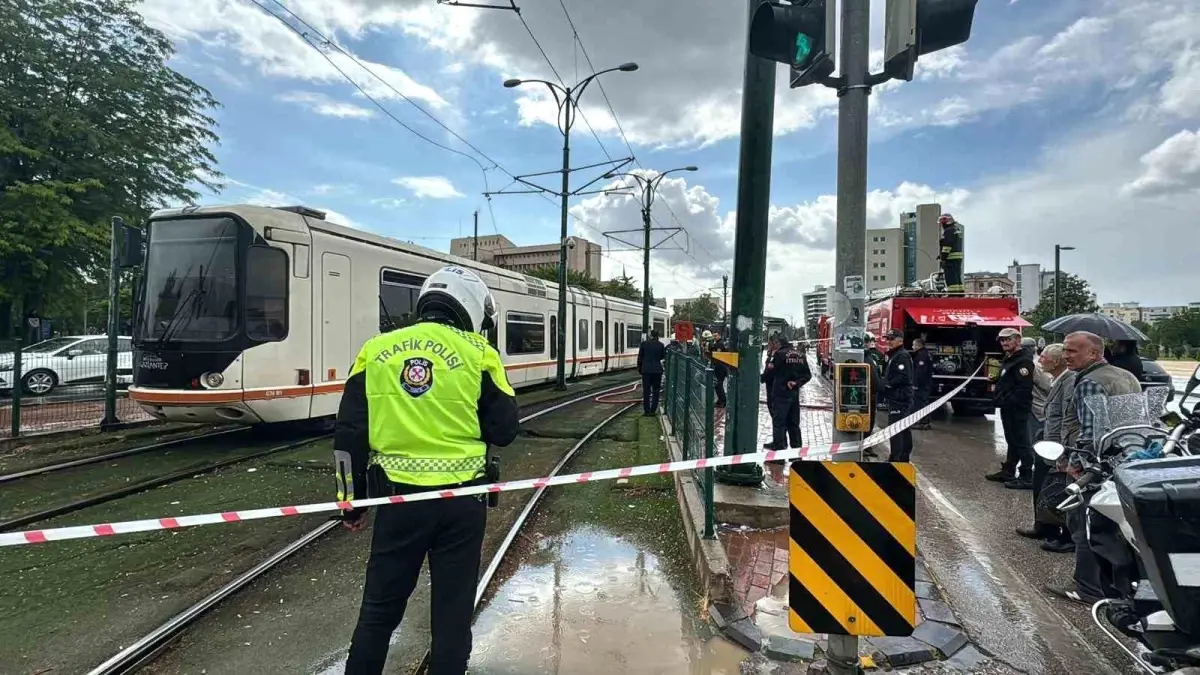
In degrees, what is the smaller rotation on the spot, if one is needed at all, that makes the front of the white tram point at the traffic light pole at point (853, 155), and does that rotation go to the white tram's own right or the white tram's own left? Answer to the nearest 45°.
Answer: approximately 90° to the white tram's own left

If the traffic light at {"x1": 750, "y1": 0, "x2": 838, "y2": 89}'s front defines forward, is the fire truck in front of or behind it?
behind

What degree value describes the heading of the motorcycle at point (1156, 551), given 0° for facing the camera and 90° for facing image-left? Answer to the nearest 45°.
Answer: approximately 135°

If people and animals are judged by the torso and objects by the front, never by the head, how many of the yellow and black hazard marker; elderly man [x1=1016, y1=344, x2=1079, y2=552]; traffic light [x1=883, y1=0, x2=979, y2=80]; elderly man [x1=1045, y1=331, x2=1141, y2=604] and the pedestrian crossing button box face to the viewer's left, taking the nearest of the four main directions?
2

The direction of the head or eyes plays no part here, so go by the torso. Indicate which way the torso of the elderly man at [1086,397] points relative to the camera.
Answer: to the viewer's left

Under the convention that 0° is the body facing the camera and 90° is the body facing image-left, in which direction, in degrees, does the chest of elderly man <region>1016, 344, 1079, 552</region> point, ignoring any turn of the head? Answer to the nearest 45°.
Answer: approximately 90°

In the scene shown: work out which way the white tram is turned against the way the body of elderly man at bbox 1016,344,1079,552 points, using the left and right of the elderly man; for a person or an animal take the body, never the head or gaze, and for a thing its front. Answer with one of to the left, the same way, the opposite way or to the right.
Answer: to the left

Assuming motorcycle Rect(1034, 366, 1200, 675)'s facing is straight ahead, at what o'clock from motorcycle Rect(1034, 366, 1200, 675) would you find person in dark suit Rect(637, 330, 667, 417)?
The person in dark suit is roughly at 12 o'clock from the motorcycle.
